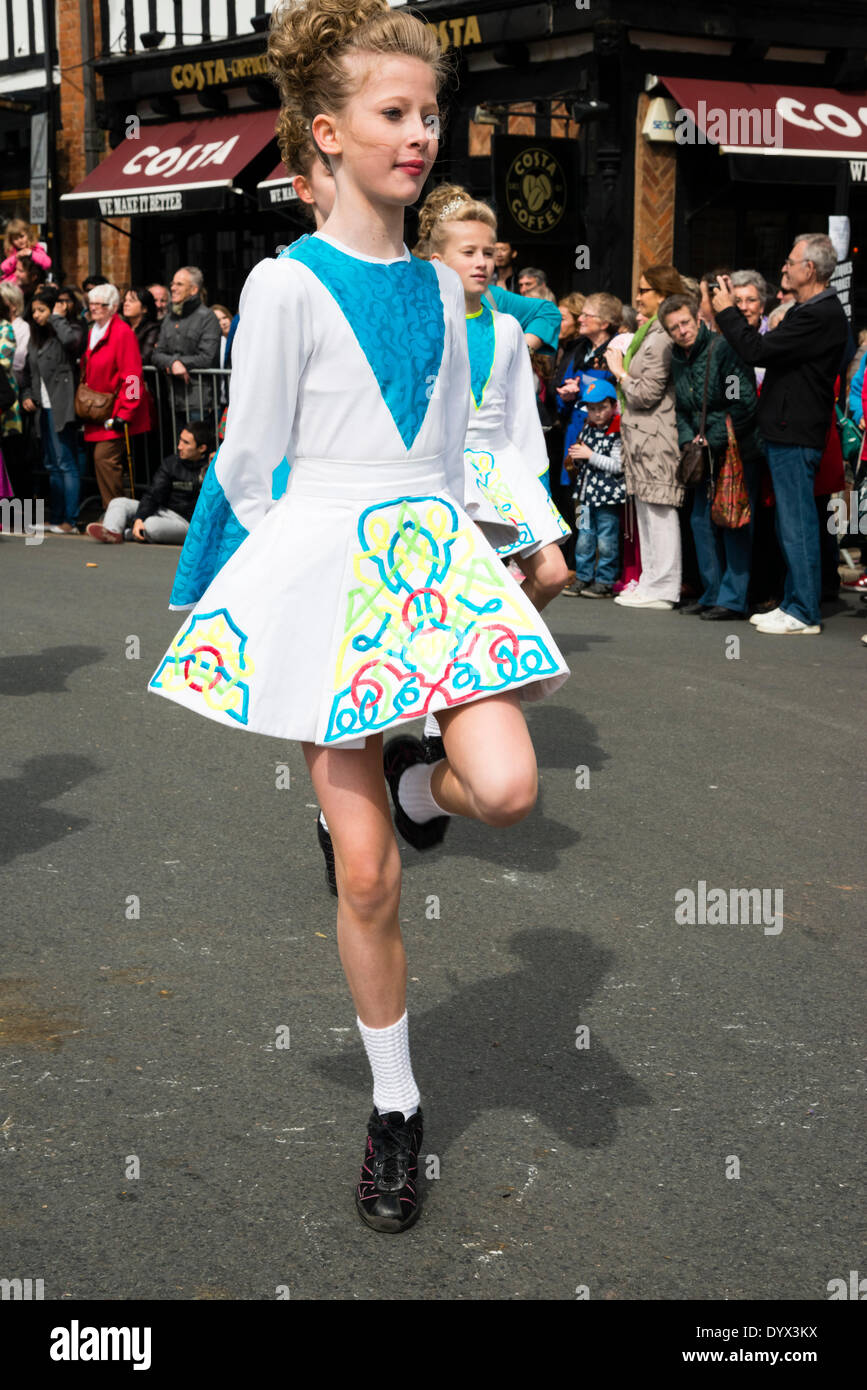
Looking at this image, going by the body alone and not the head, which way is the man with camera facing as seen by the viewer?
to the viewer's left

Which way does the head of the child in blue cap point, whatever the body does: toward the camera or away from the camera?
toward the camera

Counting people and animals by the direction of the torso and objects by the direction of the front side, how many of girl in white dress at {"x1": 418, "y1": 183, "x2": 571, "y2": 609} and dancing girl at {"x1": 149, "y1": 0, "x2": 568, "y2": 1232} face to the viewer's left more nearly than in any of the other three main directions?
0

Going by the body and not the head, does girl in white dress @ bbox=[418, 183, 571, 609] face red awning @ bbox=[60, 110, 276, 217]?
no

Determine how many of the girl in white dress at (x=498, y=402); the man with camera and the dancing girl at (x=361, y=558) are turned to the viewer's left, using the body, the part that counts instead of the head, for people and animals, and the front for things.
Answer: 1

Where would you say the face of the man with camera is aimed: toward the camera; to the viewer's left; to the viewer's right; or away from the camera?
to the viewer's left

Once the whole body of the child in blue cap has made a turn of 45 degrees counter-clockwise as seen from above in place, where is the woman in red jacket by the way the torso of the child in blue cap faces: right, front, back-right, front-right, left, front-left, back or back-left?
back-right

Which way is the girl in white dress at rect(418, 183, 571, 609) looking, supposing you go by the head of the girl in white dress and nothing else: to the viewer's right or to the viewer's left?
to the viewer's right

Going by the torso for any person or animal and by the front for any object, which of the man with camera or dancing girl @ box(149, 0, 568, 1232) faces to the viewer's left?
the man with camera

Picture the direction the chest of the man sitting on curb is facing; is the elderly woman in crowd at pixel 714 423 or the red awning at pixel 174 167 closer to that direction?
the elderly woman in crowd

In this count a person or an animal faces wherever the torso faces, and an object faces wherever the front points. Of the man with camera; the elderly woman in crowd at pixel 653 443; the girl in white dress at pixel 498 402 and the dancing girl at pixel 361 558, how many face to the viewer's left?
2

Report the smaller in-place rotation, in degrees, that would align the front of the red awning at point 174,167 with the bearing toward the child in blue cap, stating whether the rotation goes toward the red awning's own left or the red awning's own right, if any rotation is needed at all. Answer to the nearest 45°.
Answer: approximately 45° to the red awning's own left

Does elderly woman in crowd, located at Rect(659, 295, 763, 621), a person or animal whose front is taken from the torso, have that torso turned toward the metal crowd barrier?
no

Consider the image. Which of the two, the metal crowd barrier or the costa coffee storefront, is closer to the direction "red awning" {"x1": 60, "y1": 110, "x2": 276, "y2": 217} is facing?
the metal crowd barrier

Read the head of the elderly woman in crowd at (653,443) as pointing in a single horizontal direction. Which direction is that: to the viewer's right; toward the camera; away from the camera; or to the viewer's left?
to the viewer's left

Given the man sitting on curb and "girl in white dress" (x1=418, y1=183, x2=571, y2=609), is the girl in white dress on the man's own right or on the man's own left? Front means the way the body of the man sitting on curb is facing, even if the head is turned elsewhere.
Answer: on the man's own left

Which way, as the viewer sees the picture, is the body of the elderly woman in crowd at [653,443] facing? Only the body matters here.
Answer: to the viewer's left
